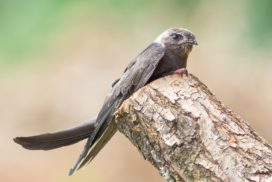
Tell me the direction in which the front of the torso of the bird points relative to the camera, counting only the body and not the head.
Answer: to the viewer's right
